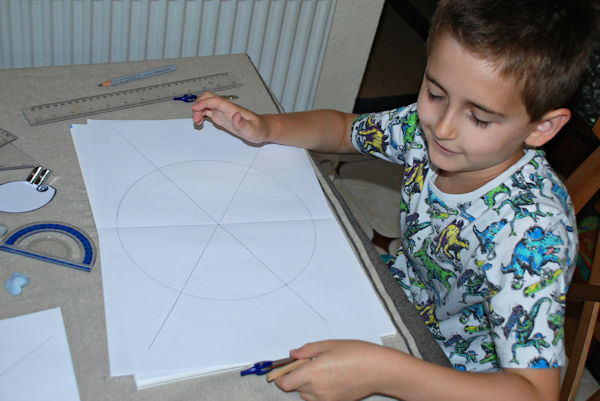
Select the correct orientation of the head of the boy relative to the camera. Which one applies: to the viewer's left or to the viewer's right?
to the viewer's left

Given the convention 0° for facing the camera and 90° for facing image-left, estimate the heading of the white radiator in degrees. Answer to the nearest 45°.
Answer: approximately 0°

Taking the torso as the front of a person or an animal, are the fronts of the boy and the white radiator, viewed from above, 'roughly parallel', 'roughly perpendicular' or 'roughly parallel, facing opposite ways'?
roughly perpendicular

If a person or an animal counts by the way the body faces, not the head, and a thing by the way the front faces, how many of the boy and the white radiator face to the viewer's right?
0
